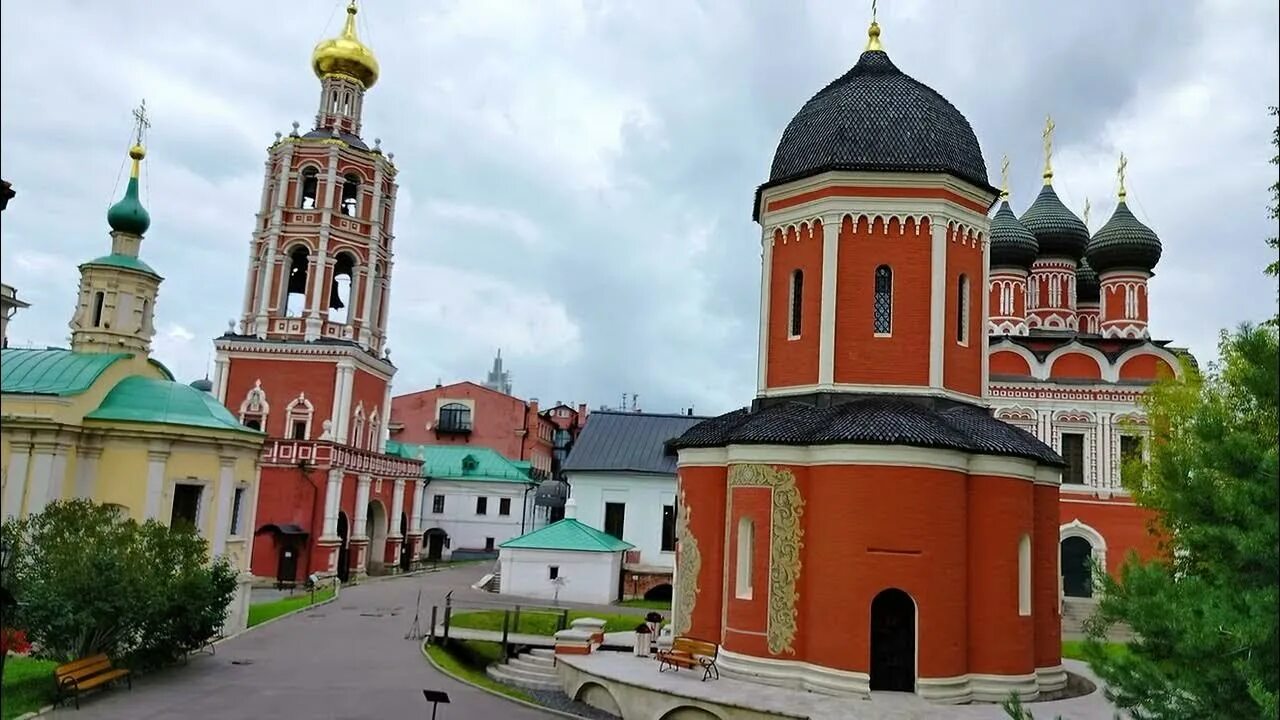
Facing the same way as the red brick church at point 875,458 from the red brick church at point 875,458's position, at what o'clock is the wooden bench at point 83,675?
The wooden bench is roughly at 2 o'clock from the red brick church.

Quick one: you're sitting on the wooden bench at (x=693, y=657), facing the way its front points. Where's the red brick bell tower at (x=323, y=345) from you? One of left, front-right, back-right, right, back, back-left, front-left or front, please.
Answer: right

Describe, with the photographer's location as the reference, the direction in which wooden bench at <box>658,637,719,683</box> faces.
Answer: facing the viewer and to the left of the viewer

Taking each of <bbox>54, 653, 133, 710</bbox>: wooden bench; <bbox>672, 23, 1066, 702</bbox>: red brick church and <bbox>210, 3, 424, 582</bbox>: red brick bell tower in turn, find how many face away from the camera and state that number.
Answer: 0

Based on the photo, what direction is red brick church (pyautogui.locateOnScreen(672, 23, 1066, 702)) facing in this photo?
toward the camera

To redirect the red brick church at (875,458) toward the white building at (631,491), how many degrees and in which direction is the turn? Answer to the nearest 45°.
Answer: approximately 135° to its right

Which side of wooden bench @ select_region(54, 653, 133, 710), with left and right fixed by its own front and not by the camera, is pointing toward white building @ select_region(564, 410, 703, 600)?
left

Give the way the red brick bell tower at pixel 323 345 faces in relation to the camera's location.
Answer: facing the viewer and to the right of the viewer

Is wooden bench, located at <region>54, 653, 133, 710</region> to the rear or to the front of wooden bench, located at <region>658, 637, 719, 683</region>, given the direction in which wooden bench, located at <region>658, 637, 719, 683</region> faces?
to the front

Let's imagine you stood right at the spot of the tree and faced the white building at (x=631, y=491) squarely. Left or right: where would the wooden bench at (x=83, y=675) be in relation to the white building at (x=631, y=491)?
left

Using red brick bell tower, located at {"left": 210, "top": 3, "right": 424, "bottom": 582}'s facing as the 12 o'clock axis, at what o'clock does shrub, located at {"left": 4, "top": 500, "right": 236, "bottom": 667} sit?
The shrub is roughly at 2 o'clock from the red brick bell tower.

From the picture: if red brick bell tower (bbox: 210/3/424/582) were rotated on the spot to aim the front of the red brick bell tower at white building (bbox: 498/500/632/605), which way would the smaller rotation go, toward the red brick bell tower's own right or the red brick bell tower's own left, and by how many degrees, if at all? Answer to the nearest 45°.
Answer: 0° — it already faces it

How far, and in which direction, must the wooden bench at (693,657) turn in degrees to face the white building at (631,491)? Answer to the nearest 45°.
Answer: approximately 135° to its right
